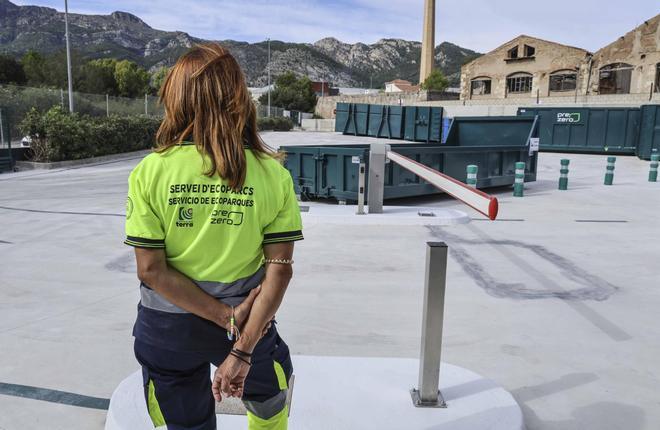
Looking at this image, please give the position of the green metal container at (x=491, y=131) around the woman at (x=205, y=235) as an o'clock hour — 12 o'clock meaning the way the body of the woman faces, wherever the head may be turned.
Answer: The green metal container is roughly at 1 o'clock from the woman.

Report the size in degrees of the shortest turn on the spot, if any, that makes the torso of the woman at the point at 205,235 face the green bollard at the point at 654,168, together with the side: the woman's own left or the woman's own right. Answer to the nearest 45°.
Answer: approximately 45° to the woman's own right

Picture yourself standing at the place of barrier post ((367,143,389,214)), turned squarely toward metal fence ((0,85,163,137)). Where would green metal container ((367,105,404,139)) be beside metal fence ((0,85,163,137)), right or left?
right

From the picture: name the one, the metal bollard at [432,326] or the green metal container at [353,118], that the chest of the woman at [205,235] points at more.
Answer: the green metal container

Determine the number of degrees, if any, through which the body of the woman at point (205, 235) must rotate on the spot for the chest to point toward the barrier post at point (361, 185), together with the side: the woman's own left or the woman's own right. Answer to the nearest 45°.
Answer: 0° — they already face it

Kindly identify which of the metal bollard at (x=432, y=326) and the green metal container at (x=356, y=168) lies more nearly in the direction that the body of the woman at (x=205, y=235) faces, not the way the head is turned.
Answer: the green metal container

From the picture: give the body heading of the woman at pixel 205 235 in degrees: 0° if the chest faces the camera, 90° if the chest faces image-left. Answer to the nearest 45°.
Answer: approximately 180°
